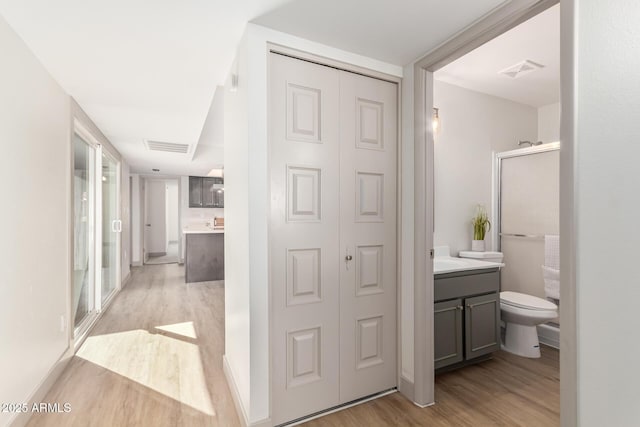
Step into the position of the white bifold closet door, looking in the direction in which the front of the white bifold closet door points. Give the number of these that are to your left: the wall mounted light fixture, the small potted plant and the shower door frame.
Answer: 3

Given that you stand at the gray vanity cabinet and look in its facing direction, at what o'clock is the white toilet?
The white toilet is roughly at 9 o'clock from the gray vanity cabinet.

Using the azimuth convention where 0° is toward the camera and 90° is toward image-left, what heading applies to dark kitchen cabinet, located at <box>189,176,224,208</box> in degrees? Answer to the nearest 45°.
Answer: approximately 0°

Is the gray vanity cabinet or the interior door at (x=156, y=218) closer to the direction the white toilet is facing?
the gray vanity cabinet

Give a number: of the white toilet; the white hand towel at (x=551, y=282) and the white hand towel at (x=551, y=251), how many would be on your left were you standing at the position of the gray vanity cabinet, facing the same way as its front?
3

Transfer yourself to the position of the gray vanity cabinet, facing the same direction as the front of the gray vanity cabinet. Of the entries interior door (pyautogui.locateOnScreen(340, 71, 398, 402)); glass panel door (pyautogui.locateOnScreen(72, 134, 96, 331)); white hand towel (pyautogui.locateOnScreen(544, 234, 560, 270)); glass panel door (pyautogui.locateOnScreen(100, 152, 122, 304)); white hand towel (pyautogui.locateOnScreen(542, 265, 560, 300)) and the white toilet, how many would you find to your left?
3
